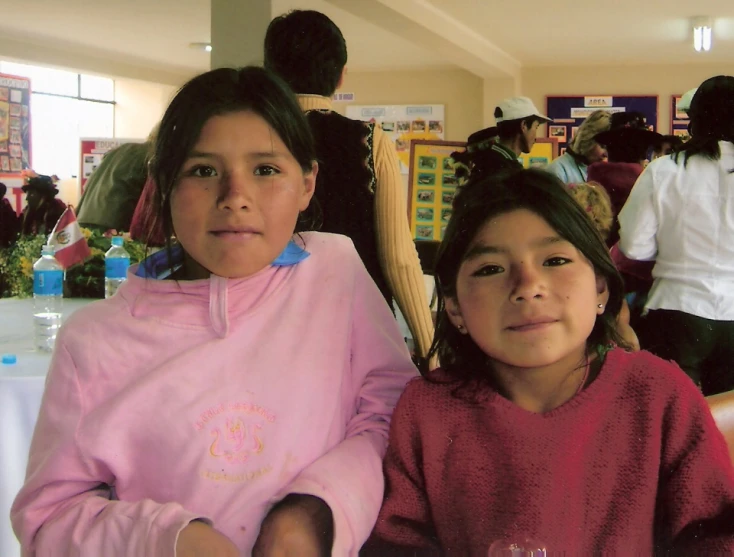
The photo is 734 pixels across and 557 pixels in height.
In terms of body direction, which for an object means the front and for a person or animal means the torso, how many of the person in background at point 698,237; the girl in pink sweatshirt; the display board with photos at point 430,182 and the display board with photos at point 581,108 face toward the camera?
3

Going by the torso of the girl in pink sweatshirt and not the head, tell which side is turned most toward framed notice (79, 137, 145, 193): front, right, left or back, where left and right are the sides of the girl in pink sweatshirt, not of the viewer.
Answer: back

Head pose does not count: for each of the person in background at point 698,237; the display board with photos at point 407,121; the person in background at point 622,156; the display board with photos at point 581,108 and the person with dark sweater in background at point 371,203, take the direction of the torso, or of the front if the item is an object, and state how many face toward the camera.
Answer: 2

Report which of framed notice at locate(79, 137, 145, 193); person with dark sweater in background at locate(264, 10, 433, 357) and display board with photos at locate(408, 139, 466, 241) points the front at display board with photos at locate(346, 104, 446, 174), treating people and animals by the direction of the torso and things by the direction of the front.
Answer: the person with dark sweater in background

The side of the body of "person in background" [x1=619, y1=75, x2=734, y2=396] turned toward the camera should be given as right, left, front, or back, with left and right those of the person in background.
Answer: back

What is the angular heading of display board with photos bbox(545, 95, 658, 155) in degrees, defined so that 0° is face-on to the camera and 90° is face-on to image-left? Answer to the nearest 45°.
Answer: approximately 0°

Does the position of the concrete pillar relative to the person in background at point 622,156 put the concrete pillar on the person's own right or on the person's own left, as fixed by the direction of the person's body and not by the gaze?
on the person's own left

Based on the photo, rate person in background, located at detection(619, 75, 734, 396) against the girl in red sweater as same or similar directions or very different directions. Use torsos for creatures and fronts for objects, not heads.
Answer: very different directions

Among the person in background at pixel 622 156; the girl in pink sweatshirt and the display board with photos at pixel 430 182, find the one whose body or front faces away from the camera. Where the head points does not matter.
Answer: the person in background

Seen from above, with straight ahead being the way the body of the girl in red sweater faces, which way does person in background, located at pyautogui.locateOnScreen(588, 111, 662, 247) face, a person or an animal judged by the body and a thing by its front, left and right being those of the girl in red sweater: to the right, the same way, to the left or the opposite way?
the opposite way

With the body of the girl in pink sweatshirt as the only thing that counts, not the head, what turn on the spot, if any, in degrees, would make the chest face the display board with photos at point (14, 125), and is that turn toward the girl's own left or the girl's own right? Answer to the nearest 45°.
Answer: approximately 180°

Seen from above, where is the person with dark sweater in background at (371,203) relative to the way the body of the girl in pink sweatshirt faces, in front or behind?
behind
